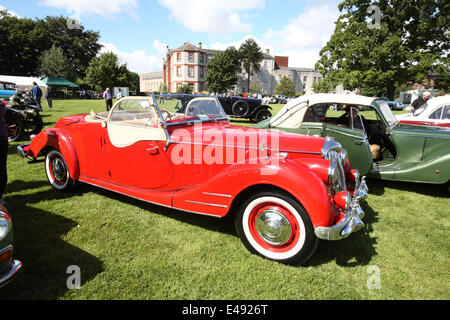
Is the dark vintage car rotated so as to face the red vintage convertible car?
no

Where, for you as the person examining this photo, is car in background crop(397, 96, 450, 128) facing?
facing to the right of the viewer

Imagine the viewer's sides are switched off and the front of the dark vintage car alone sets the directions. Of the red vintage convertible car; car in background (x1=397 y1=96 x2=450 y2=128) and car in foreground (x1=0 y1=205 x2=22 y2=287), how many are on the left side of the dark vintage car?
0

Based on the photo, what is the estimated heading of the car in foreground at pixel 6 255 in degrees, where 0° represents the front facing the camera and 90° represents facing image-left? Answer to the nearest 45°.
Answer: approximately 315°

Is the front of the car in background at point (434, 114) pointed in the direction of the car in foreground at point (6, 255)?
no

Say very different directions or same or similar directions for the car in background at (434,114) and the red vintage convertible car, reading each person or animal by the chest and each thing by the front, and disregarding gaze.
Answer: same or similar directions

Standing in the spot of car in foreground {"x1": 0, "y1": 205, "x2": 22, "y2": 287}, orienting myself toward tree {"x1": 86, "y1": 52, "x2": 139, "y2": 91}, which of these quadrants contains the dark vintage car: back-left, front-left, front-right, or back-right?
front-right
